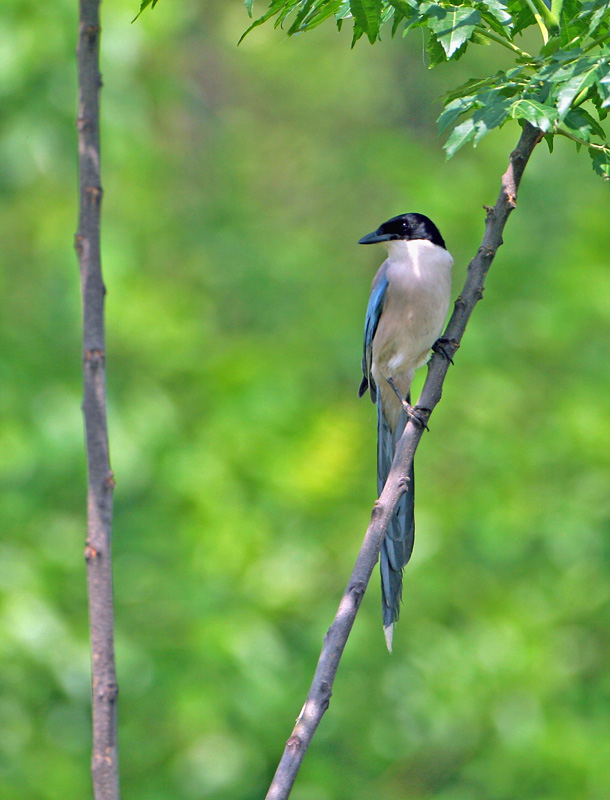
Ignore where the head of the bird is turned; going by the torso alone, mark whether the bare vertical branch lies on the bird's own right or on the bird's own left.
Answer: on the bird's own right

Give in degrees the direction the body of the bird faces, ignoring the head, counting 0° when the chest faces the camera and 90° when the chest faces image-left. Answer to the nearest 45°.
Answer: approximately 315°
